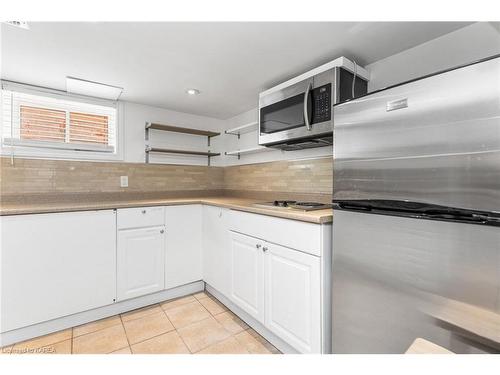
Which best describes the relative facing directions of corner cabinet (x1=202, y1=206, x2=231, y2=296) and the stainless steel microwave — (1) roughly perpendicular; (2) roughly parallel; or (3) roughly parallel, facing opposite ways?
roughly parallel

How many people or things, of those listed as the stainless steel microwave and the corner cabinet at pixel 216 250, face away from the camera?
0

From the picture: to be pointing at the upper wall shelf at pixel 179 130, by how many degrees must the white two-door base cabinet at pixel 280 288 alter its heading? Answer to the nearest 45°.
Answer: approximately 90° to its right

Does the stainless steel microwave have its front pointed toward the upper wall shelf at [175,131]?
no

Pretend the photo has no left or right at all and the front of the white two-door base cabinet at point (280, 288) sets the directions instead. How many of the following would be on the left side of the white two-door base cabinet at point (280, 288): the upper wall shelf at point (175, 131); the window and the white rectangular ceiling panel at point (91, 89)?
0

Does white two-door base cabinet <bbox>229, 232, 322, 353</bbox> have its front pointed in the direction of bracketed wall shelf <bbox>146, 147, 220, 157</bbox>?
no

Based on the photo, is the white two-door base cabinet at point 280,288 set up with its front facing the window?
no

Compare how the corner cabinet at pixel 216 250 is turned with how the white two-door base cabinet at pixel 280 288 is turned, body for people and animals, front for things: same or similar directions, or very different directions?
same or similar directions

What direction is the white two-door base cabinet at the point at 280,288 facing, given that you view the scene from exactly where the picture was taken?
facing the viewer and to the left of the viewer

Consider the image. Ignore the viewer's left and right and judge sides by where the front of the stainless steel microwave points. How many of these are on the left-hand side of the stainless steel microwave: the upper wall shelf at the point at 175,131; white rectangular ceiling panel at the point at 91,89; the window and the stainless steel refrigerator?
1

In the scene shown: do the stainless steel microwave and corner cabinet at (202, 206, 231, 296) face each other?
no

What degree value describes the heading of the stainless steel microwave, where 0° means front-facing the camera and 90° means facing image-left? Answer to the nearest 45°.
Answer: approximately 45°

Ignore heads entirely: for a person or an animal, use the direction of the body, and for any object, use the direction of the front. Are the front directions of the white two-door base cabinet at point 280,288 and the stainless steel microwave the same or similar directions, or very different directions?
same or similar directions

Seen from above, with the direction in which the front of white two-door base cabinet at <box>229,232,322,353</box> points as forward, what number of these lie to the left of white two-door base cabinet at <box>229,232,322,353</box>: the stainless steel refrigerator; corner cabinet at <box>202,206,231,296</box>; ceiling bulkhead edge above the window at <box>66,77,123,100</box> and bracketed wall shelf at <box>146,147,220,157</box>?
1

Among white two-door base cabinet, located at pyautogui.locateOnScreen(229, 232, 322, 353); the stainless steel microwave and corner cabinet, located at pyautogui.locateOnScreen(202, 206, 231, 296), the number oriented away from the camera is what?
0

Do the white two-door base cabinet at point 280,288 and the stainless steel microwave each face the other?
no
